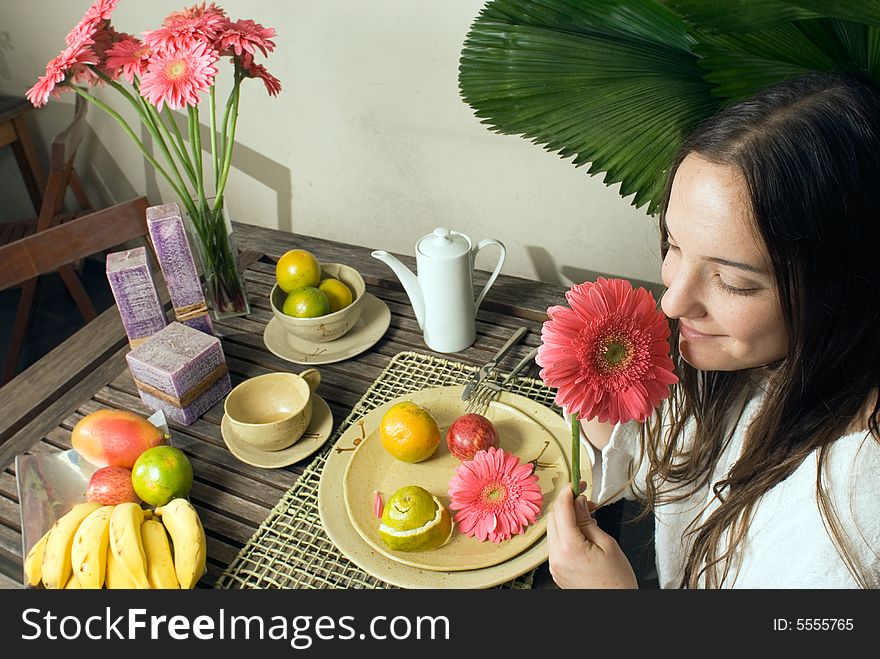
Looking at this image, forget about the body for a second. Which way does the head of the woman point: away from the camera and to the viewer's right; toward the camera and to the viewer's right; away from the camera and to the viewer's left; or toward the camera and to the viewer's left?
toward the camera and to the viewer's left

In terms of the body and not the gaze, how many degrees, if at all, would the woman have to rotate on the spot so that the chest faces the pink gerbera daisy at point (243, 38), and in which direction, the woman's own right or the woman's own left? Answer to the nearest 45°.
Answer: approximately 45° to the woman's own right

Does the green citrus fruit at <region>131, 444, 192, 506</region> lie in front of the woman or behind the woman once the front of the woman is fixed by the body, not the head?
in front

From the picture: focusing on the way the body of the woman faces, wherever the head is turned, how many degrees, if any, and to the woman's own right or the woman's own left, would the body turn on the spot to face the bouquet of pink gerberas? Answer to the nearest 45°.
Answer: approximately 45° to the woman's own right

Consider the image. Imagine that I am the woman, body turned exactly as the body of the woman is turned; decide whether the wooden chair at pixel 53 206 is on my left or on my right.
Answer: on my right

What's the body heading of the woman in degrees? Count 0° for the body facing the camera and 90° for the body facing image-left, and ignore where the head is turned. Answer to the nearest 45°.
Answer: approximately 45°

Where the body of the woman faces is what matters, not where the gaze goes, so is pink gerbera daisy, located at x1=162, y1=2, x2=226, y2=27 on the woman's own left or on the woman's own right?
on the woman's own right

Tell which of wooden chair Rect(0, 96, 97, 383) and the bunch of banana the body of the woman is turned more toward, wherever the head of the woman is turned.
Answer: the bunch of banana

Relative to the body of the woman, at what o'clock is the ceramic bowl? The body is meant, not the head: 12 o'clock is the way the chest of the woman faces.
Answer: The ceramic bowl is roughly at 2 o'clock from the woman.

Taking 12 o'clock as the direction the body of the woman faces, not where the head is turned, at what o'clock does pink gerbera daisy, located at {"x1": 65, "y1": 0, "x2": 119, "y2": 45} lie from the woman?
The pink gerbera daisy is roughly at 2 o'clock from the woman.

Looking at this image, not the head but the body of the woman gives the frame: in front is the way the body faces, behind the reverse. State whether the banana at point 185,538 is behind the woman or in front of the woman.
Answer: in front

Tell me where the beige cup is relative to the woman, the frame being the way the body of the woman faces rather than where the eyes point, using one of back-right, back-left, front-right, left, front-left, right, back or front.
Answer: front-right

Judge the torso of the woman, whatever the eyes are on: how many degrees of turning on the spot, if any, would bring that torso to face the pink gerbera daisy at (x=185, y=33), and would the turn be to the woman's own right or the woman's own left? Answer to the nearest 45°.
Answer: approximately 45° to the woman's own right

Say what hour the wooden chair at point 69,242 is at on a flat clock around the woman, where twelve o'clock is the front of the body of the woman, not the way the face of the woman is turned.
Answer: The wooden chair is roughly at 2 o'clock from the woman.

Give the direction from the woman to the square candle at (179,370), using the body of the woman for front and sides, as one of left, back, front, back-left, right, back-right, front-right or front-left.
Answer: front-right
